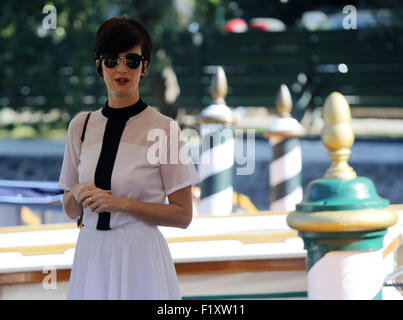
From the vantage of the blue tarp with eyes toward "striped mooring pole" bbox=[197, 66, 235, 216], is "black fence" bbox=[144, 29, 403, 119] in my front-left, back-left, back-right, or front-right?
front-left

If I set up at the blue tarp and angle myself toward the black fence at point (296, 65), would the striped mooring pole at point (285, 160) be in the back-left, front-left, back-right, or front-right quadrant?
front-right

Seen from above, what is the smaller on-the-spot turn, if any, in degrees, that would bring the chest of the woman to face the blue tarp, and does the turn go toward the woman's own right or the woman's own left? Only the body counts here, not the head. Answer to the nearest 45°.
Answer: approximately 135° to the woman's own right

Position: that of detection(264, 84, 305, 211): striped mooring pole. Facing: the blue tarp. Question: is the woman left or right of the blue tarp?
left

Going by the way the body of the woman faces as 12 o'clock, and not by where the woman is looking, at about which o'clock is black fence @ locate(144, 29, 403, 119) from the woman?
The black fence is roughly at 5 o'clock from the woman.

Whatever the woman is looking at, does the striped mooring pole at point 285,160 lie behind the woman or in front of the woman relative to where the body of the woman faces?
behind

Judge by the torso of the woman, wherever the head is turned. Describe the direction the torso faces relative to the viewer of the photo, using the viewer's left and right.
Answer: facing the viewer and to the left of the viewer
